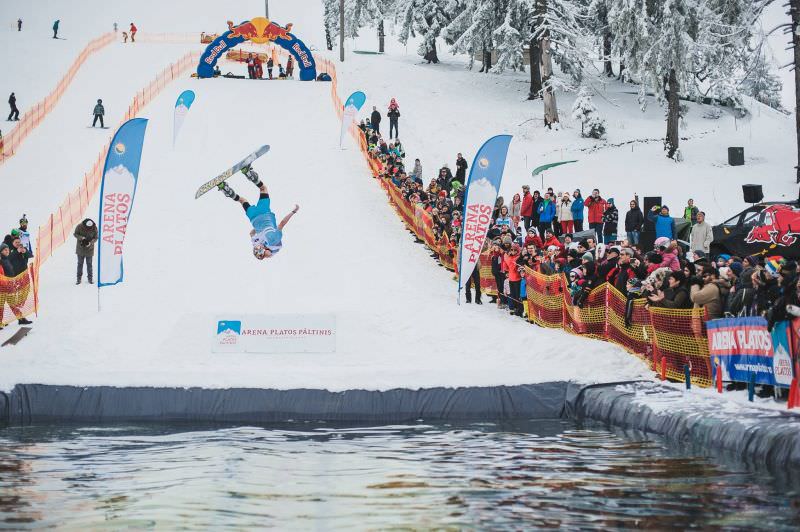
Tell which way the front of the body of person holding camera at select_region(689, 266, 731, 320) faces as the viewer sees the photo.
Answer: to the viewer's left

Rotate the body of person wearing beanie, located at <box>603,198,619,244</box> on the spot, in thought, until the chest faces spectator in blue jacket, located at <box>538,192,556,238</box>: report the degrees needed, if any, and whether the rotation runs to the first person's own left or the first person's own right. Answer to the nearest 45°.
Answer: approximately 45° to the first person's own right

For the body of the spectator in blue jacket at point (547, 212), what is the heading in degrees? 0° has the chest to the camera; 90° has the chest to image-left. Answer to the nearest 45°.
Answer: approximately 45°

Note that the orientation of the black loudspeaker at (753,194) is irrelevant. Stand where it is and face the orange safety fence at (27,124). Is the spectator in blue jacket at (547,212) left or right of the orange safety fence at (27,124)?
left

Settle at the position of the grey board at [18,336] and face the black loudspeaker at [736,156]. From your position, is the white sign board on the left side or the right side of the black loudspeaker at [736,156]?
right

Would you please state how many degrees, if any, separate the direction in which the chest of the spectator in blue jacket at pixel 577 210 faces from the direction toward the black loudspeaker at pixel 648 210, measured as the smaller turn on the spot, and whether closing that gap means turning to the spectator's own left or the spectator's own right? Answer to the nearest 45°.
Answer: approximately 135° to the spectator's own left

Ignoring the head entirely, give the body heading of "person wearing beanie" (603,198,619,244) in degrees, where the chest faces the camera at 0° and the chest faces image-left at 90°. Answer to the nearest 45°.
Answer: approximately 45°

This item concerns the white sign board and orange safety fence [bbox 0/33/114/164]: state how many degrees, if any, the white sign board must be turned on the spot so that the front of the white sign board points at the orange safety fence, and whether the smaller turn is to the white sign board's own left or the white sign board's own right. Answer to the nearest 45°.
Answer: approximately 180°

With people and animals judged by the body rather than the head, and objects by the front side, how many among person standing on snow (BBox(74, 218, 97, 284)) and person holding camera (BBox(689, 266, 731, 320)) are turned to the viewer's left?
1

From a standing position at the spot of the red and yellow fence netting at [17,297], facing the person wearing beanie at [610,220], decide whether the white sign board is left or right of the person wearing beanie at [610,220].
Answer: right

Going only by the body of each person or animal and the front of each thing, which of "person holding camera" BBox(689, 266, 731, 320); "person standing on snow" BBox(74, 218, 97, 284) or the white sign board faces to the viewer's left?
the person holding camera
